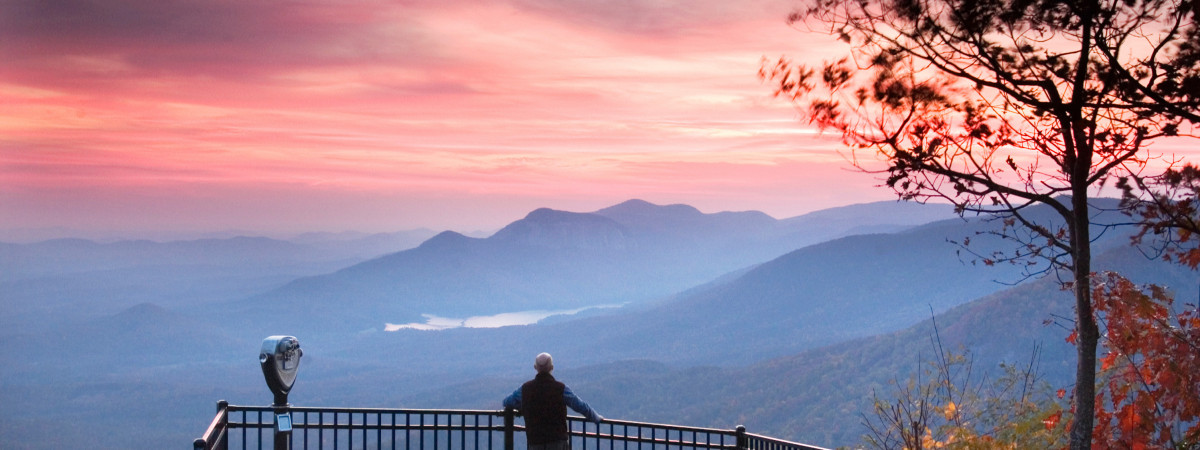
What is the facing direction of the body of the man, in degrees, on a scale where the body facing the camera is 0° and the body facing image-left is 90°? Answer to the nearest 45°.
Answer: approximately 180°

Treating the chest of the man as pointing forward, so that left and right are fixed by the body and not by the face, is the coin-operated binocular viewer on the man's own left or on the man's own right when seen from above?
on the man's own left

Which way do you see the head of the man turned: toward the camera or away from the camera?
away from the camera
